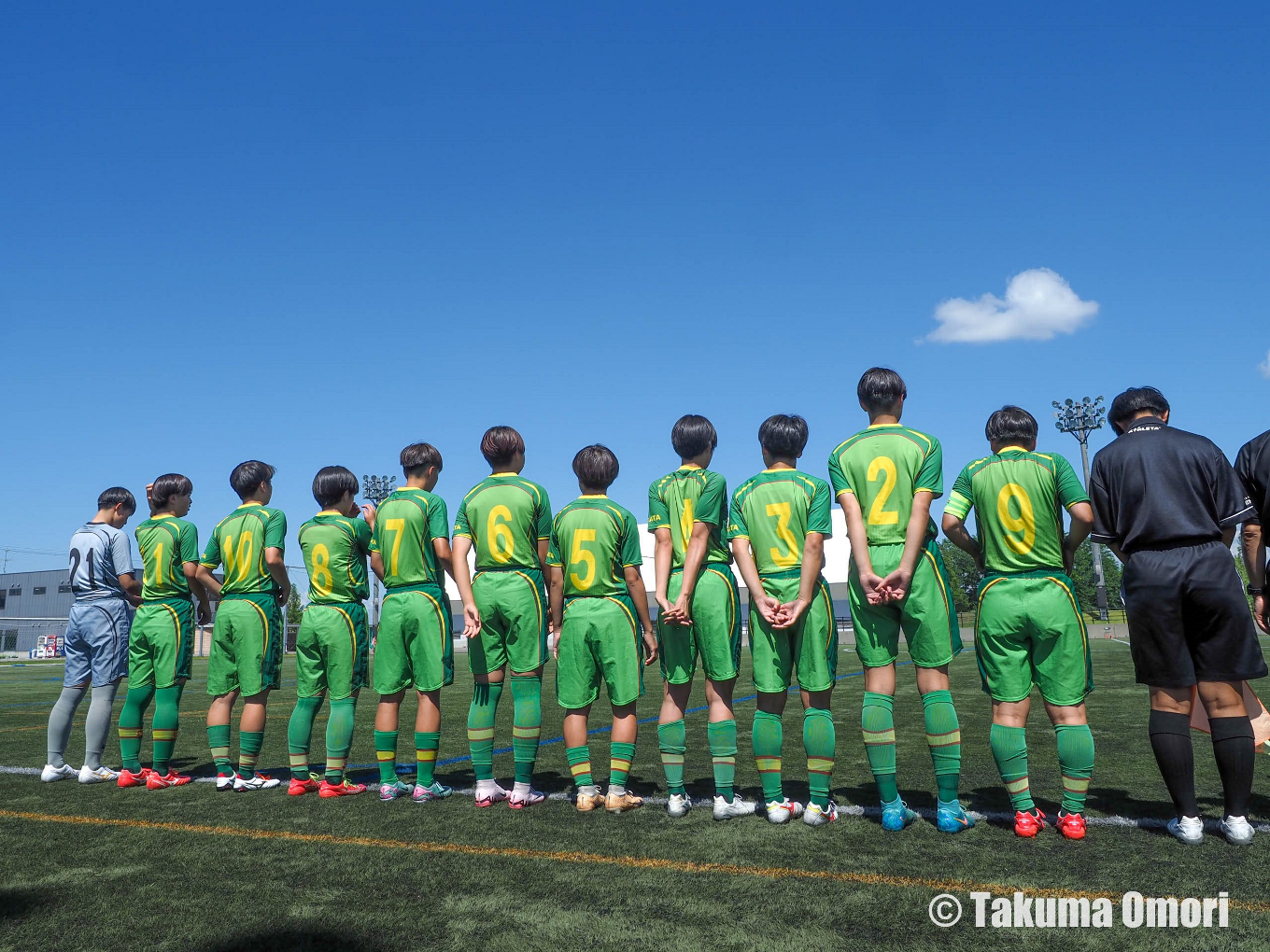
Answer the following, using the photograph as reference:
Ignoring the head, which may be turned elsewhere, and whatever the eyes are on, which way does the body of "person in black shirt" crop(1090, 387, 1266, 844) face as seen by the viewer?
away from the camera
